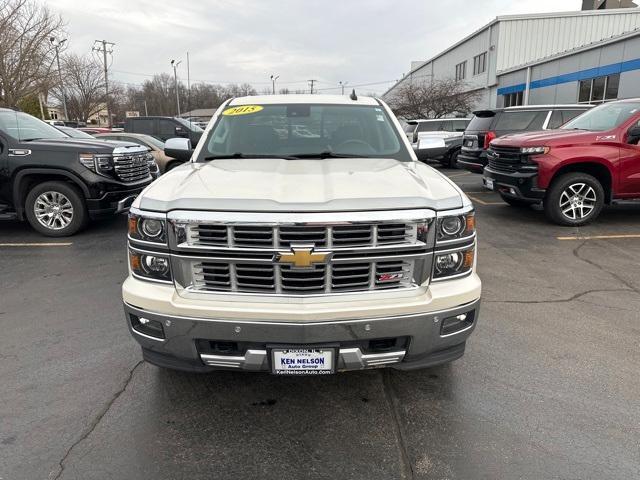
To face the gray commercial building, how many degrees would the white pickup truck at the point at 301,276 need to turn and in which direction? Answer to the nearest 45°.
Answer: approximately 135° to its left

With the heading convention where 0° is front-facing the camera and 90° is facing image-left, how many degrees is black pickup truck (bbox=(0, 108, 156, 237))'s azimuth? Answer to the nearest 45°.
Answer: approximately 315°

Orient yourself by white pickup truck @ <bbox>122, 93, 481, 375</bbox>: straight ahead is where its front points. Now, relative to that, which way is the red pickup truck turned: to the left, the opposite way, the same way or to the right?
to the right

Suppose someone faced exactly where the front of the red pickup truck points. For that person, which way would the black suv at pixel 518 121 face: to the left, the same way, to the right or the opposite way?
the opposite way

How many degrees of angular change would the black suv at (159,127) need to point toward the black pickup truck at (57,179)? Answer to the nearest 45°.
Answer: approximately 90° to its right

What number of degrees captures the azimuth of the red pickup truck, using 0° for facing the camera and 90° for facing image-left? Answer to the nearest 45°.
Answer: approximately 45°

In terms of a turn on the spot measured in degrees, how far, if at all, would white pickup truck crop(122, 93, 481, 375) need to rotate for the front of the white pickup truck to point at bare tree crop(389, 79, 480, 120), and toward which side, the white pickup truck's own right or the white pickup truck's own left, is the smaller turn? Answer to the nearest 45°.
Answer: approximately 180°
